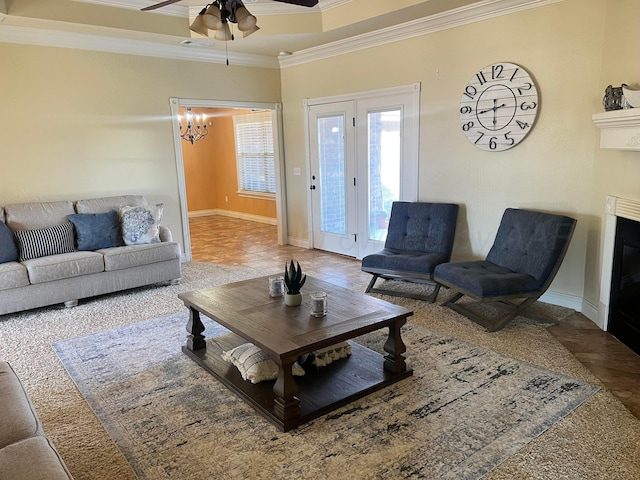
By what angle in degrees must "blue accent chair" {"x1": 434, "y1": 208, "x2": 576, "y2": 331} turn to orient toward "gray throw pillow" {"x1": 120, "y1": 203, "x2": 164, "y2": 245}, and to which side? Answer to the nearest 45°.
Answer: approximately 45° to its right

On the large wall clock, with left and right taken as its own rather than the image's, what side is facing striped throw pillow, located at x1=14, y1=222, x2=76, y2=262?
front

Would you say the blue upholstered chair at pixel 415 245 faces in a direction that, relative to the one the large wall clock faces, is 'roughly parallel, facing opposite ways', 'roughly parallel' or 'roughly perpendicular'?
roughly parallel

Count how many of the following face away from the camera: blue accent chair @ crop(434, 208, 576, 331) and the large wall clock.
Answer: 0

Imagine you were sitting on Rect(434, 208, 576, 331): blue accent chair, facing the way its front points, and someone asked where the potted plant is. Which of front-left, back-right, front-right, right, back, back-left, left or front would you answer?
front

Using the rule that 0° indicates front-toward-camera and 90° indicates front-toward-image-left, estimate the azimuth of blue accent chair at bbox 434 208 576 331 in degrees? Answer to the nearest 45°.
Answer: approximately 45°

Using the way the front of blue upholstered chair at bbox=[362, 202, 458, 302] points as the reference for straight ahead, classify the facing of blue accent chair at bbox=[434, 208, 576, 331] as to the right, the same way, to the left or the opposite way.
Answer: the same way

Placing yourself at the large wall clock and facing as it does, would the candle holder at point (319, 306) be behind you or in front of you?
in front

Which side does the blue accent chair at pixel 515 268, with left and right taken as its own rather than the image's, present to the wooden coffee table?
front

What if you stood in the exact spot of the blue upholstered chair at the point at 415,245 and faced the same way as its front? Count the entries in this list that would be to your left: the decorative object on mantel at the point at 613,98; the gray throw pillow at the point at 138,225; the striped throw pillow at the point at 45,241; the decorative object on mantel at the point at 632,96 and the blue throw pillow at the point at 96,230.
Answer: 2

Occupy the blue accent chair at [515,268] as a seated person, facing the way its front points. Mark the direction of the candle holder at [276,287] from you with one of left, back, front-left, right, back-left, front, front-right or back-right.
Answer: front

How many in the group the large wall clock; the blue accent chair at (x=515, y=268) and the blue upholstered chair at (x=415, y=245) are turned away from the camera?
0

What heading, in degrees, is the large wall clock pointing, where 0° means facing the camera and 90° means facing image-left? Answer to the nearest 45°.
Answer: approximately 45°

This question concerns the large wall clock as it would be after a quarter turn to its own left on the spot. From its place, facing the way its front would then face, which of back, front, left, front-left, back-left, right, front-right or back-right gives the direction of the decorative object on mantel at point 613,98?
front

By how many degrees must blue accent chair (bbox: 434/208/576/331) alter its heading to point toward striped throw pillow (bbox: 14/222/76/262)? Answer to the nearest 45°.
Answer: approximately 45° to its right

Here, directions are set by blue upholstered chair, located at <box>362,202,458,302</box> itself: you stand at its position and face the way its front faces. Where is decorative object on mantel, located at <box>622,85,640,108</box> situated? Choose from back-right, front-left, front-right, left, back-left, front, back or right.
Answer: left

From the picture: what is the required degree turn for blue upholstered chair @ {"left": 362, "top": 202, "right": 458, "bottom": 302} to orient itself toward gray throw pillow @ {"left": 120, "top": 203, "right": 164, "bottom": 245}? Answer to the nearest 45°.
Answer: approximately 45° to its right

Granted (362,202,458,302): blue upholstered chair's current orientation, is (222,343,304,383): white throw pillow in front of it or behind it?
in front

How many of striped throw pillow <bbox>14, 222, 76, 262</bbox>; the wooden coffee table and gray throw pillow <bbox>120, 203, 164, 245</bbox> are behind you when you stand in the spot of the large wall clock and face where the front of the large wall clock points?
0

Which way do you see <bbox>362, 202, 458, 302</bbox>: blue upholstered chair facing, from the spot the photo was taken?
facing the viewer and to the left of the viewer
